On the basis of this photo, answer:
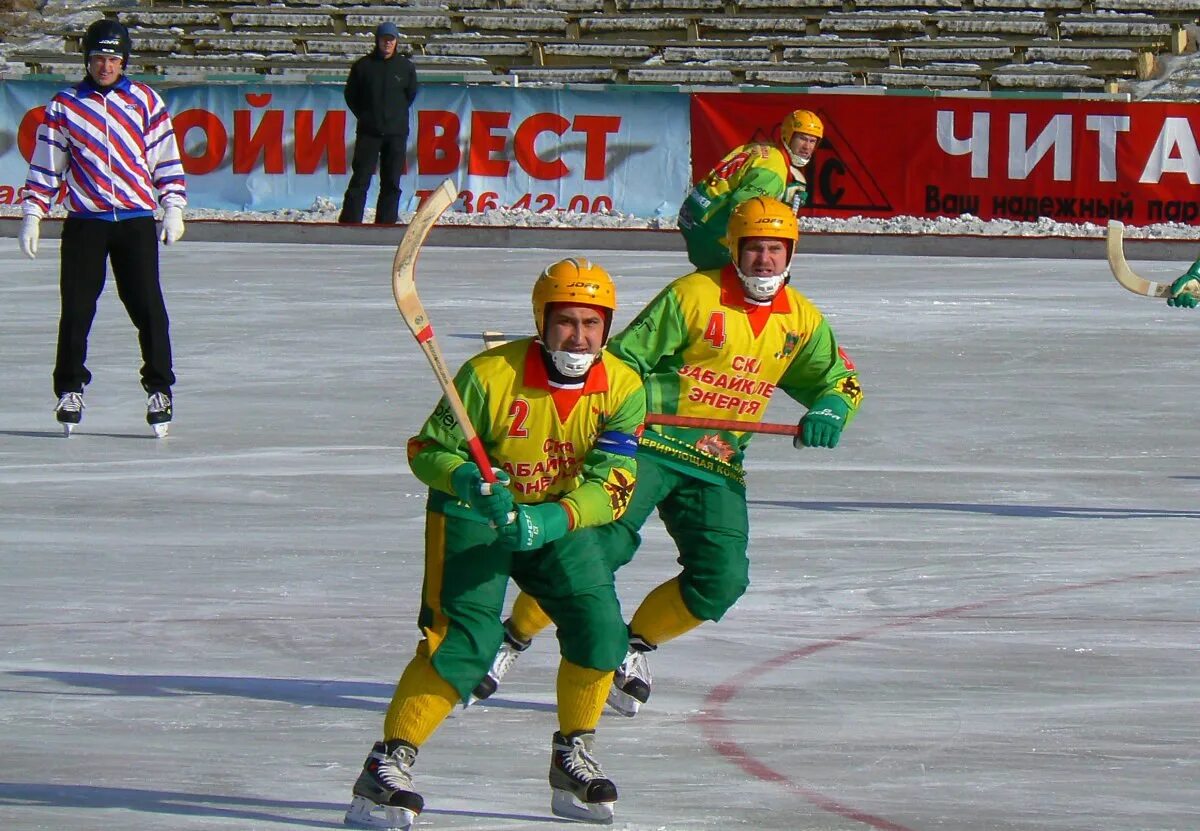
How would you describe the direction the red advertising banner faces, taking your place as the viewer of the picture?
facing the viewer

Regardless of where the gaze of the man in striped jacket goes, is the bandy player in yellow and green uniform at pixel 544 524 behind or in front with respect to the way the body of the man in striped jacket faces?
in front

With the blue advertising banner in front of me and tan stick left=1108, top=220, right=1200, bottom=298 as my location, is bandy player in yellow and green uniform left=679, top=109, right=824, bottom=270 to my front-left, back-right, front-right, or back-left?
front-left

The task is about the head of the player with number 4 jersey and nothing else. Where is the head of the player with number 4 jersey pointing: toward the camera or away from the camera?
toward the camera

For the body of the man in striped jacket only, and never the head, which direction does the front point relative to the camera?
toward the camera

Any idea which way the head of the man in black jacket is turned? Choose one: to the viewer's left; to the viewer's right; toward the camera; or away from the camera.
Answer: toward the camera

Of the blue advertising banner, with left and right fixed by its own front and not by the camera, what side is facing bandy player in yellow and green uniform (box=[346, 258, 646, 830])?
front

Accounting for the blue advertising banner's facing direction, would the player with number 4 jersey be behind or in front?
in front
